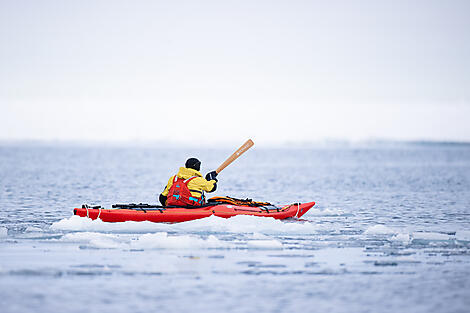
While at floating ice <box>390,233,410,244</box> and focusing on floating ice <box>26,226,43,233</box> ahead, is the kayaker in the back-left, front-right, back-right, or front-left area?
front-right

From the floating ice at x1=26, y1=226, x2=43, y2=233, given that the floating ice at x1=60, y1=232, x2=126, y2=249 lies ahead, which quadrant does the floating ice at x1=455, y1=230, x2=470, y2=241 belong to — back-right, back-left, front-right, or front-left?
front-left

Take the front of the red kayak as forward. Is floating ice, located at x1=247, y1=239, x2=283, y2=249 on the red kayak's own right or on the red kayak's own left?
on the red kayak's own right

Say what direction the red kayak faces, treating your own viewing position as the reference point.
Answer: facing to the right of the viewer

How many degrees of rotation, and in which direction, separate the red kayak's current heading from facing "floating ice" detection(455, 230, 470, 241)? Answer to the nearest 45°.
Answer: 0° — it already faces it

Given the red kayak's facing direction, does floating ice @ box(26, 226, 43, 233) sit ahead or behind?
behind

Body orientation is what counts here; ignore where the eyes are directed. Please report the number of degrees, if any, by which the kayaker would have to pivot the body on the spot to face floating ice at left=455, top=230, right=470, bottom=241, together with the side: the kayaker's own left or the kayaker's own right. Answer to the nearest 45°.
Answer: approximately 45° to the kayaker's own right

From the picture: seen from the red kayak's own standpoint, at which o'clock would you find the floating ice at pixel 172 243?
The floating ice is roughly at 3 o'clock from the red kayak.

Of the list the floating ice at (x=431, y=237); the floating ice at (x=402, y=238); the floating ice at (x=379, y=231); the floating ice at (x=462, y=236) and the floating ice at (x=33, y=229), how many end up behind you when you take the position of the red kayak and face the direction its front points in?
1

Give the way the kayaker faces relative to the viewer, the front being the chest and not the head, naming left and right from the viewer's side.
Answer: facing away from the viewer and to the right of the viewer

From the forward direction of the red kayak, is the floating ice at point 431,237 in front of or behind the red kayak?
in front
